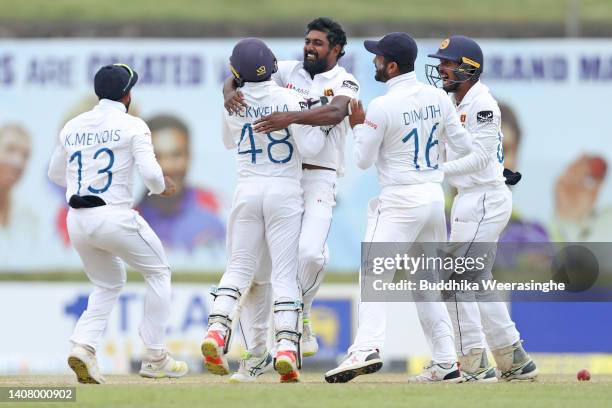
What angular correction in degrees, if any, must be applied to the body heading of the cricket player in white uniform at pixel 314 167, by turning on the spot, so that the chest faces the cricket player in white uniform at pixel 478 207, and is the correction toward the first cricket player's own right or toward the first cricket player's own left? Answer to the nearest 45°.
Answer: approximately 135° to the first cricket player's own left

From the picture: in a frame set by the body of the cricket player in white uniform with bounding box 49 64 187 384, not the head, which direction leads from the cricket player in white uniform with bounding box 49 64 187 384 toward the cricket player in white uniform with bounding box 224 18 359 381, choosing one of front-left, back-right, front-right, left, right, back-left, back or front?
front-right

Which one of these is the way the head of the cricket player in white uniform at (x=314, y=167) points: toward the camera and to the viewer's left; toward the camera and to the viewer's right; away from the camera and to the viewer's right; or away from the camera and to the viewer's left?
toward the camera and to the viewer's left

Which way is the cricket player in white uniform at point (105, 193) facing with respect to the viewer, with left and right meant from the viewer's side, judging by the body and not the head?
facing away from the viewer and to the right of the viewer

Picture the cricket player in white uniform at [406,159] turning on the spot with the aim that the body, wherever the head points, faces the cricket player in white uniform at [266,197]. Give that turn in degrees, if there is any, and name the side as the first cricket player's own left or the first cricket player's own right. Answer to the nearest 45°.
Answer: approximately 45° to the first cricket player's own left

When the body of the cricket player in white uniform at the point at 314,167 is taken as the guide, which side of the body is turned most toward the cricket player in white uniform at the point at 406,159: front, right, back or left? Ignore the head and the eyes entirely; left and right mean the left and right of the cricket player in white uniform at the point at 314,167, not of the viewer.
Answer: left

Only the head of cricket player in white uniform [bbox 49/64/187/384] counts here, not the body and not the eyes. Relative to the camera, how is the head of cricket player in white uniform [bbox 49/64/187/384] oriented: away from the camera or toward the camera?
away from the camera

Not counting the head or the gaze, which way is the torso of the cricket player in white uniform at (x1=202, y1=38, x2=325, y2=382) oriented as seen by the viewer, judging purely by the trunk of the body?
away from the camera

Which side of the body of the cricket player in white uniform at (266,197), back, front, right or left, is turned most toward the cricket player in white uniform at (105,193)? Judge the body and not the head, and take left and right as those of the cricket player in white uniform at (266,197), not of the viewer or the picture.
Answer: left

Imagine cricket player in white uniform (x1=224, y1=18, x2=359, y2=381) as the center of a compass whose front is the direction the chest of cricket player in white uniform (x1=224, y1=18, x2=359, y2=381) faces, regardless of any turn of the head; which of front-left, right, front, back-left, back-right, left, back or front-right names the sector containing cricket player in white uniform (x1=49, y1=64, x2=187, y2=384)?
front-right

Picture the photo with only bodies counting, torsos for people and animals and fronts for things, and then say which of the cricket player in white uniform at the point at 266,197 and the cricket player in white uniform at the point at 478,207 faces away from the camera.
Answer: the cricket player in white uniform at the point at 266,197

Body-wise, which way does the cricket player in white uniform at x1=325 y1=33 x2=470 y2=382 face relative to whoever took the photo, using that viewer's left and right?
facing away from the viewer and to the left of the viewer
